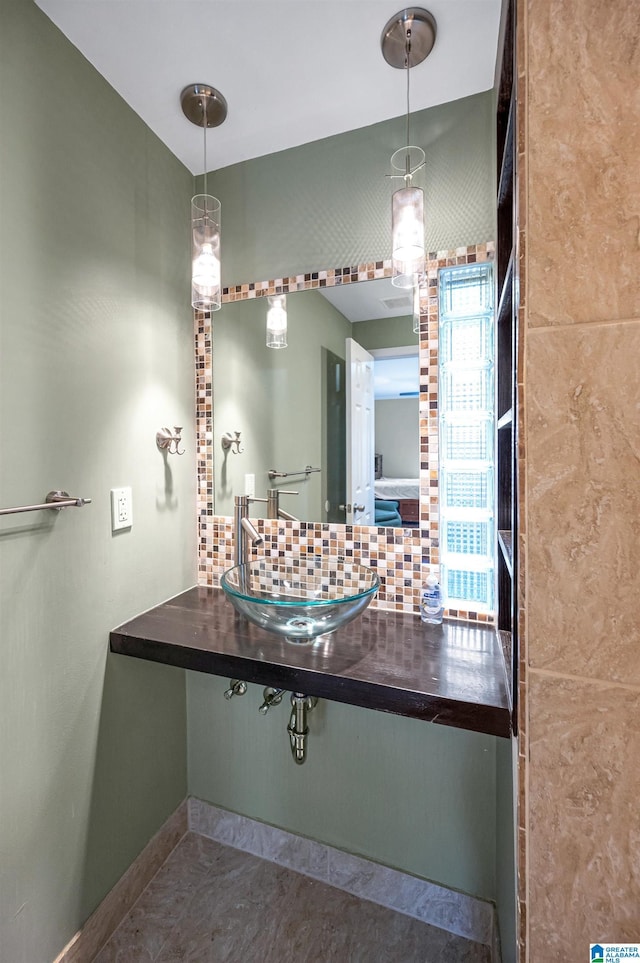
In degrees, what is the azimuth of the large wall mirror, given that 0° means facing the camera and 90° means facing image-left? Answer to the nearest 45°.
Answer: approximately 45°

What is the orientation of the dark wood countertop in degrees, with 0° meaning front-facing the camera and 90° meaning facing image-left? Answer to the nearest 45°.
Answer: approximately 45°

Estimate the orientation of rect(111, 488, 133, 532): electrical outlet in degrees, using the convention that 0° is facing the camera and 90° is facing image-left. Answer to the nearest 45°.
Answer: approximately 315°
